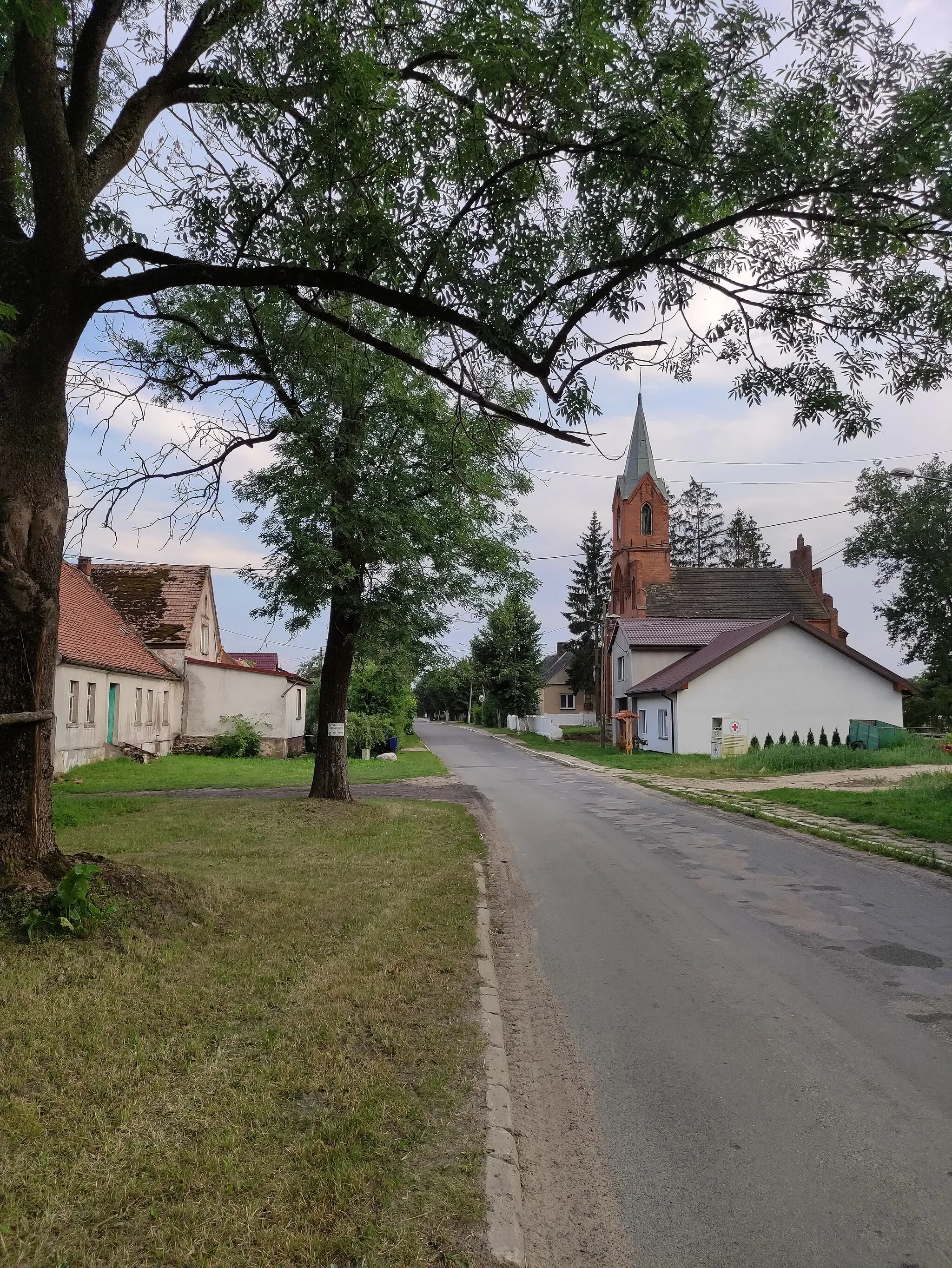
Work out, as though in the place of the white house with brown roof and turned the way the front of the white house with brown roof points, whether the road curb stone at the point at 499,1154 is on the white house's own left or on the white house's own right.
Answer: on the white house's own left

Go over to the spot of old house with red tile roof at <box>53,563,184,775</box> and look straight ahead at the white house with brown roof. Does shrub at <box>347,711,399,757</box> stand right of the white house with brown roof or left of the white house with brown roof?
left

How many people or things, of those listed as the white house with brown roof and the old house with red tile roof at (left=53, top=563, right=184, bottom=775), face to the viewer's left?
1

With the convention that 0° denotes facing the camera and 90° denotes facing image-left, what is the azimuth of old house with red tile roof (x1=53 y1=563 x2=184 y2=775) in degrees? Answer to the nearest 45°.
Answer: approximately 315°

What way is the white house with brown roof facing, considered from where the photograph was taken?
facing to the left of the viewer

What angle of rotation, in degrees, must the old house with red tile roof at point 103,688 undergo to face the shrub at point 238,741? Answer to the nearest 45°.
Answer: approximately 90° to its left

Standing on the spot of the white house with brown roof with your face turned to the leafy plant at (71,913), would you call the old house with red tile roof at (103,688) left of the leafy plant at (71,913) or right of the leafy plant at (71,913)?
right

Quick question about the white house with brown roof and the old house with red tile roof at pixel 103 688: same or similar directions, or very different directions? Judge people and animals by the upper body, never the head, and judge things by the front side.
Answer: very different directions
